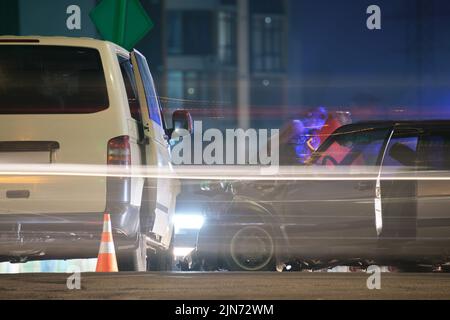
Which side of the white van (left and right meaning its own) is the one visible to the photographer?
back

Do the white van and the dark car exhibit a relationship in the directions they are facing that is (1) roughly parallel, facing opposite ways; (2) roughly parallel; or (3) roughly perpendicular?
roughly perpendicular

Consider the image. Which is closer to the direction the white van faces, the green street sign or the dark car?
the green street sign

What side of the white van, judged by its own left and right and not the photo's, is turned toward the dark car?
right

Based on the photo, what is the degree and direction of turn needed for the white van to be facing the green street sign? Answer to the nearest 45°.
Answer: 0° — it already faces it

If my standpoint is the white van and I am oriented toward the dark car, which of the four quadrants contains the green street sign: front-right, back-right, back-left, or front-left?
front-left

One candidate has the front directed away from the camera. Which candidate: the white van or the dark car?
the white van

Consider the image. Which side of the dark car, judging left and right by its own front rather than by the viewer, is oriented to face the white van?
front

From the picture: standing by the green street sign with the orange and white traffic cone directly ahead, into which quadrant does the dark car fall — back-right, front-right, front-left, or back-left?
front-left

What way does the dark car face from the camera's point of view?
to the viewer's left
